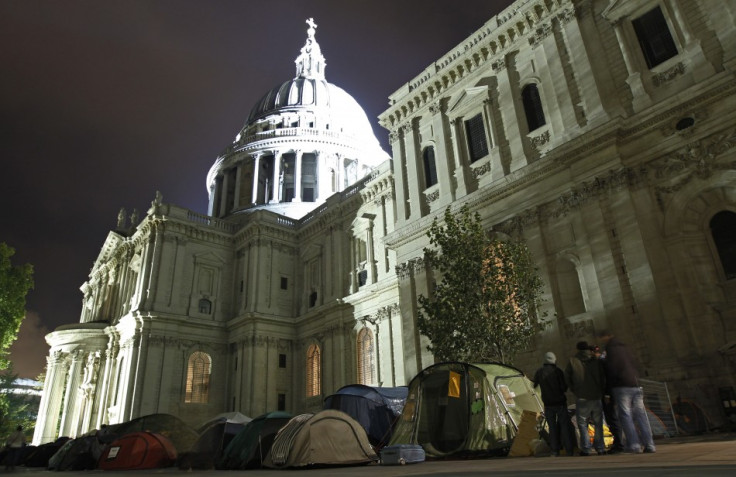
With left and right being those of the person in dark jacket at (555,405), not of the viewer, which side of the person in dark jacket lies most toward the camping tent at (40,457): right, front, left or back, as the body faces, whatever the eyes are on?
left

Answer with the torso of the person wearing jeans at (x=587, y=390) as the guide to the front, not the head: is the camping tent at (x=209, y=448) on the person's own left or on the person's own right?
on the person's own left

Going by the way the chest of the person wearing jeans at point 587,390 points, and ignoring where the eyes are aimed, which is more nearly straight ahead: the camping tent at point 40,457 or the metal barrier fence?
the metal barrier fence

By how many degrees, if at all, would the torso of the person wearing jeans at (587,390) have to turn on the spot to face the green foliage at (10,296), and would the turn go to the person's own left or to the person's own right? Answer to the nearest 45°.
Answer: approximately 90° to the person's own left

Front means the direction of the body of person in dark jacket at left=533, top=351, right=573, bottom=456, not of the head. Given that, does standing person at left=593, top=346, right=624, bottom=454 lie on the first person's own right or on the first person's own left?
on the first person's own right

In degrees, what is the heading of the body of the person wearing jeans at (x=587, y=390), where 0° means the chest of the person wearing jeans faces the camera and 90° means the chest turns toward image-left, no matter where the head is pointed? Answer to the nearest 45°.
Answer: approximately 180°

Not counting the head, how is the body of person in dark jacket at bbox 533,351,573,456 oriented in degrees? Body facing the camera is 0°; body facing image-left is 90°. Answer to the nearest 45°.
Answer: approximately 180°

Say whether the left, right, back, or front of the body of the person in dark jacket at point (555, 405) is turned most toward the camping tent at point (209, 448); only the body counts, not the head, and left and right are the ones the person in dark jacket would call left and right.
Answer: left

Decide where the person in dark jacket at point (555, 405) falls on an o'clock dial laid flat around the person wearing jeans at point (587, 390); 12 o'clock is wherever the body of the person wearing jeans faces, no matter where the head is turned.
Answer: The person in dark jacket is roughly at 10 o'clock from the person wearing jeans.

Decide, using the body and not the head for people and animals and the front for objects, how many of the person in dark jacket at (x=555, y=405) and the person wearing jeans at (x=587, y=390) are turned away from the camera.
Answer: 2

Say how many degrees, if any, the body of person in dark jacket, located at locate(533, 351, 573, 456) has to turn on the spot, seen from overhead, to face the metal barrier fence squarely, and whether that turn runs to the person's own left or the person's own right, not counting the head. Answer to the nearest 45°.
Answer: approximately 45° to the person's own right
